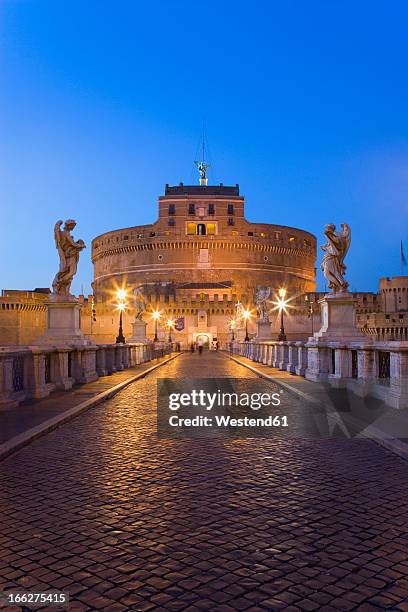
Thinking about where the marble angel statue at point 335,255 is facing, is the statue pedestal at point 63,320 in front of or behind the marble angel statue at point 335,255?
in front

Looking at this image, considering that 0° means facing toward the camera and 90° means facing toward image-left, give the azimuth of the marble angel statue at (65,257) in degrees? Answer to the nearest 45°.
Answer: approximately 315°

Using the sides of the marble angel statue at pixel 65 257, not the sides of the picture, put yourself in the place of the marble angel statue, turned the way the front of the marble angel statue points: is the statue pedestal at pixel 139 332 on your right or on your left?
on your left

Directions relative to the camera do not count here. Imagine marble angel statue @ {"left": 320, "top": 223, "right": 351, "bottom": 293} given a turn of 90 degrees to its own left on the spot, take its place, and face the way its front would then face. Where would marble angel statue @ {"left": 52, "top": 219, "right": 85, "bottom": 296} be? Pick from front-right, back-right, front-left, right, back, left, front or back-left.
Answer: back-right

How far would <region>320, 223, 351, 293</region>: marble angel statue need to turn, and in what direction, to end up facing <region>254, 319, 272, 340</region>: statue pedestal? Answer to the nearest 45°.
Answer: approximately 135° to its right

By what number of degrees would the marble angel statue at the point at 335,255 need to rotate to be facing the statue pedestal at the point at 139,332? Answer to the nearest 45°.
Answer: approximately 90° to its right
